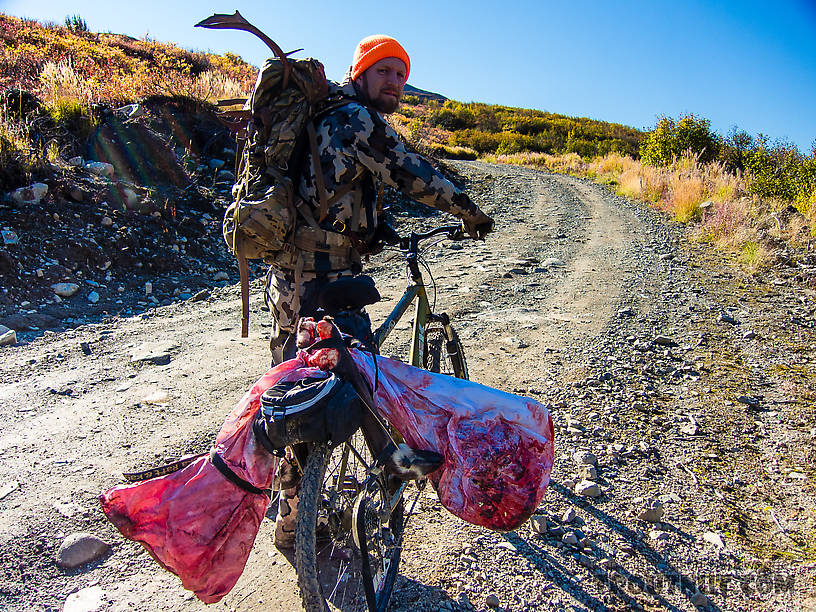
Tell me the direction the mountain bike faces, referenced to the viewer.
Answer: facing away from the viewer and to the right of the viewer

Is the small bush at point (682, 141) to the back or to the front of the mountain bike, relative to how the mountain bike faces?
to the front

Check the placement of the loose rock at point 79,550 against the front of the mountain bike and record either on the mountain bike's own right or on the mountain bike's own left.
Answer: on the mountain bike's own left

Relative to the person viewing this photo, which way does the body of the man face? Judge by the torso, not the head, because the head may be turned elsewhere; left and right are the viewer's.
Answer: facing to the right of the viewer

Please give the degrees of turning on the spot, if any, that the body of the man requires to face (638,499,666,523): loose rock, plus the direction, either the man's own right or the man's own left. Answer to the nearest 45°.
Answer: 0° — they already face it

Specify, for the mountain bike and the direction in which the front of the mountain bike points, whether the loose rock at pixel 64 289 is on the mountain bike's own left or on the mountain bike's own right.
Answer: on the mountain bike's own left

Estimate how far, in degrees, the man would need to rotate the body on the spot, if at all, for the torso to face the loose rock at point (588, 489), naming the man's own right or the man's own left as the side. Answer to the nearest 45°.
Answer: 0° — they already face it

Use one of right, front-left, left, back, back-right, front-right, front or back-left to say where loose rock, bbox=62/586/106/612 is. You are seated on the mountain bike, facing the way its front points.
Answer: back-left

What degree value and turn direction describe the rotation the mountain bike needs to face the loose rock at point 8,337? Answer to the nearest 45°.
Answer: approximately 90° to its left

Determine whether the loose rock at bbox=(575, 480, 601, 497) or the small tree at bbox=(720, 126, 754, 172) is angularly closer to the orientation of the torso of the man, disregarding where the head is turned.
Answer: the loose rock
